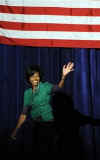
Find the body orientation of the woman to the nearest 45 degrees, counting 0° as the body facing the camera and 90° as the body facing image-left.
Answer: approximately 0°
